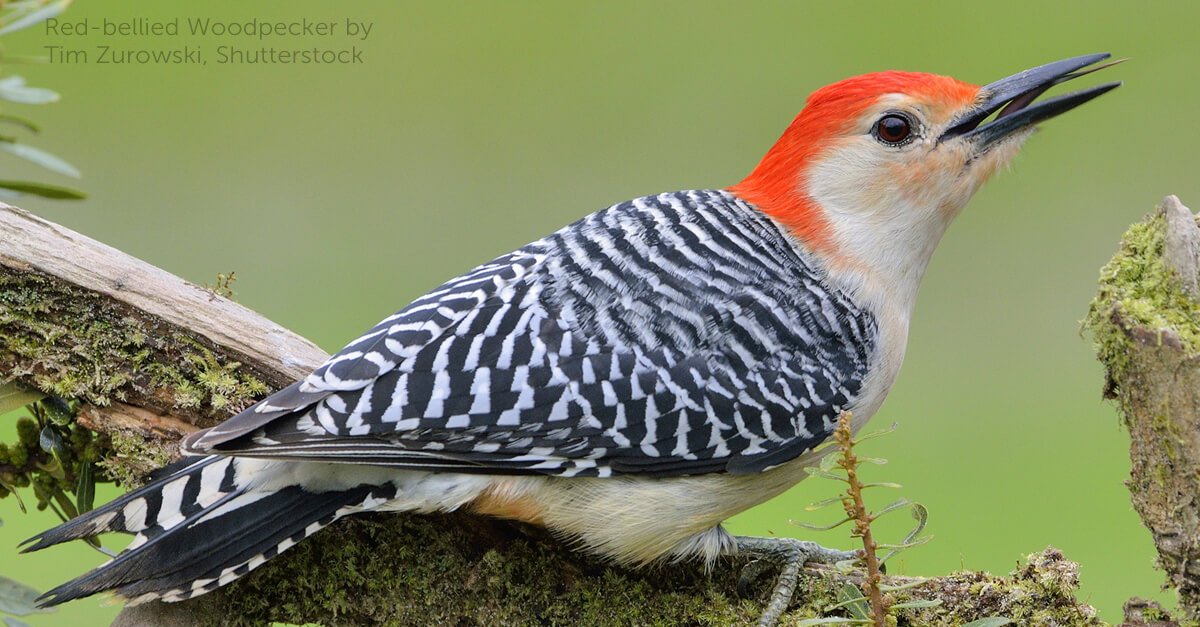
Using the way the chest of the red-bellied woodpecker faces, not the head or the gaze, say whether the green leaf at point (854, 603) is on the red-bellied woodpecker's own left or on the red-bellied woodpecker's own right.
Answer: on the red-bellied woodpecker's own right

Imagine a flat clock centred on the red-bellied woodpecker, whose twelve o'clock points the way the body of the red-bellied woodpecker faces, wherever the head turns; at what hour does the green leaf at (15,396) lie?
The green leaf is roughly at 6 o'clock from the red-bellied woodpecker.

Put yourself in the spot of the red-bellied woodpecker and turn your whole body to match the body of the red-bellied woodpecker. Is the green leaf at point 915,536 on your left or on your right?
on your right

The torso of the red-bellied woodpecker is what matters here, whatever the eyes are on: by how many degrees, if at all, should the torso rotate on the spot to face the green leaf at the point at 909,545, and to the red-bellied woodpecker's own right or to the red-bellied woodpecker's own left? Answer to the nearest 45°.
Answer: approximately 45° to the red-bellied woodpecker's own right

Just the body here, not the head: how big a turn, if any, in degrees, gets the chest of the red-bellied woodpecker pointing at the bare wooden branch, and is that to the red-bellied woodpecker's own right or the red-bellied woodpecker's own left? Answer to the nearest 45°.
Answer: approximately 180°

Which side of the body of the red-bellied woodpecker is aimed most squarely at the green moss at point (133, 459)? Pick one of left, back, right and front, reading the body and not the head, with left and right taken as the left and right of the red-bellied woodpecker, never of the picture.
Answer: back

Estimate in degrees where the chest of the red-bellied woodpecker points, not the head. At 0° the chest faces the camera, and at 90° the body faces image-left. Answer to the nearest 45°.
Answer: approximately 270°
